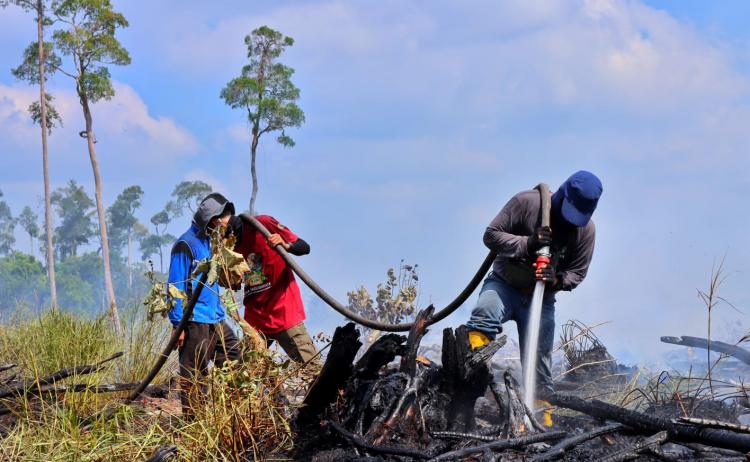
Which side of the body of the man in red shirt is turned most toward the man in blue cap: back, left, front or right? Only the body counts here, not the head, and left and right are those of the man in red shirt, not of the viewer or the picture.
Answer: left

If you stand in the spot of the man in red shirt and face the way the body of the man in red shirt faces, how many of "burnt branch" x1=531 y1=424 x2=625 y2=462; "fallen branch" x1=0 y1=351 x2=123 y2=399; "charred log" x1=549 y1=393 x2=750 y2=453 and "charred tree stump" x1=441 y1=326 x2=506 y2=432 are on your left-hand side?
3

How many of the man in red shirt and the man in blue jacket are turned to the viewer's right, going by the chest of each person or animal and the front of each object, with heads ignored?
1

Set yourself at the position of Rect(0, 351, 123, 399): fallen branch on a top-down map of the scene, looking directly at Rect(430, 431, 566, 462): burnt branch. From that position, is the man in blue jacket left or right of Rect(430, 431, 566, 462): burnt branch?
left

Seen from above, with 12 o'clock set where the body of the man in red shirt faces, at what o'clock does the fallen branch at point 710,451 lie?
The fallen branch is roughly at 9 o'clock from the man in red shirt.

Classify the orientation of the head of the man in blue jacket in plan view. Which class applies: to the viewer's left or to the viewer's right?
to the viewer's right

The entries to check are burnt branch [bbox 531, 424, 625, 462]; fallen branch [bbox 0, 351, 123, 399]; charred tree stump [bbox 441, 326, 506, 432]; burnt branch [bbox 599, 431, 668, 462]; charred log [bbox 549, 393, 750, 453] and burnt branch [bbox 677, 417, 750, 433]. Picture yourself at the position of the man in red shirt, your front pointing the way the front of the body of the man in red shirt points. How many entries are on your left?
5

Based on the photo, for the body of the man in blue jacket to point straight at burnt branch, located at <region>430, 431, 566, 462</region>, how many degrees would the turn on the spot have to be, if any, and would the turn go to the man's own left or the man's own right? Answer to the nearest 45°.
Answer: approximately 45° to the man's own right

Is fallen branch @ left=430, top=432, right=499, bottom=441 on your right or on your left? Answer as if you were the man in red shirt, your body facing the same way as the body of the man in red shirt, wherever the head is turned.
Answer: on your left

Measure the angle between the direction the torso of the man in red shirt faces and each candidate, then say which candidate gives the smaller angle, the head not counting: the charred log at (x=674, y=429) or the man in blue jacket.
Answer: the man in blue jacket

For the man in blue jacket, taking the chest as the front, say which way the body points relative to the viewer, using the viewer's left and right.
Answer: facing to the right of the viewer

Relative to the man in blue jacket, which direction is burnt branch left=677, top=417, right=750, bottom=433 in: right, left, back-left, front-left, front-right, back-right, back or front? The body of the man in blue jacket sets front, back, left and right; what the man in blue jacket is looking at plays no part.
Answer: front-right

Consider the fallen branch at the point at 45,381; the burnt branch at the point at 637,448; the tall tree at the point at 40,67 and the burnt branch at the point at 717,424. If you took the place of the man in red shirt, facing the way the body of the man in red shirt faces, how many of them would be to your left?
2

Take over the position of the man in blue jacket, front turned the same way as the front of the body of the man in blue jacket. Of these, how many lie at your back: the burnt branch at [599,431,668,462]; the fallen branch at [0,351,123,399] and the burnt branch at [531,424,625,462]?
1

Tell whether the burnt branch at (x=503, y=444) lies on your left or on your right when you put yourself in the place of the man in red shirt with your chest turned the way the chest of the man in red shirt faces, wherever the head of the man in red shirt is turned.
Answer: on your left

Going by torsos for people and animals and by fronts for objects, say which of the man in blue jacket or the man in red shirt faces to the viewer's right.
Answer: the man in blue jacket

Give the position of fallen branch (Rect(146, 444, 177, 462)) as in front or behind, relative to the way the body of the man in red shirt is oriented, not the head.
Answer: in front

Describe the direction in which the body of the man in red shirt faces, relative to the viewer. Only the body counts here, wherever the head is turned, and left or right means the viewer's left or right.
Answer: facing the viewer and to the left of the viewer

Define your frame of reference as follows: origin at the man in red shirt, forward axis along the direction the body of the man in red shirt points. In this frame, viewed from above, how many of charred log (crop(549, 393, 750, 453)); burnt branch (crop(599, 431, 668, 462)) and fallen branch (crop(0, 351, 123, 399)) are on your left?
2
